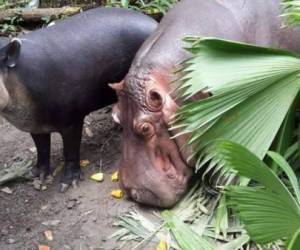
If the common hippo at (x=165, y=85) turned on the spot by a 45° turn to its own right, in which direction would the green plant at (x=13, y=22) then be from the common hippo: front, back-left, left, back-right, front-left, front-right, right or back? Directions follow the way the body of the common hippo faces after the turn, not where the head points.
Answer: front-right

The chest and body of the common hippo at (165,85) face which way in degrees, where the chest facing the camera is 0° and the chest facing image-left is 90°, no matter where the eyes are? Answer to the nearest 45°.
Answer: approximately 45°

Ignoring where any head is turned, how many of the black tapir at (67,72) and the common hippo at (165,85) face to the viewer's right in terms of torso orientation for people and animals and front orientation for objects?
0

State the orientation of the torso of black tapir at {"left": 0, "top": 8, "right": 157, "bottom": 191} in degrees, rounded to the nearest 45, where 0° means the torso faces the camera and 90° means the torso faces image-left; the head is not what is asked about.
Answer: approximately 45°
